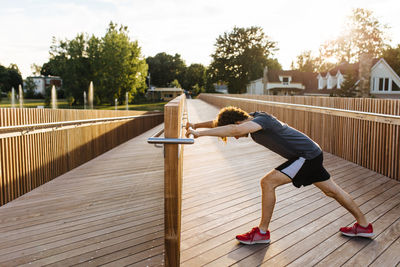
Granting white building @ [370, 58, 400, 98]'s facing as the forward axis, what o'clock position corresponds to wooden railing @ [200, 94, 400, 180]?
The wooden railing is roughly at 12 o'clock from the white building.

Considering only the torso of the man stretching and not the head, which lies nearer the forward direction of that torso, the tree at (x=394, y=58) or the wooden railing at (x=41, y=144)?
the wooden railing

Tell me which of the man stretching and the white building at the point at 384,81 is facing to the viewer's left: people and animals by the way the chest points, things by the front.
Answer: the man stretching

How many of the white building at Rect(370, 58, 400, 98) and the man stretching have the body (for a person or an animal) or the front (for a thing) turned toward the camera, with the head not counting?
1

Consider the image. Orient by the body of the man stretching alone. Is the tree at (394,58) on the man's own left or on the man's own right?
on the man's own right

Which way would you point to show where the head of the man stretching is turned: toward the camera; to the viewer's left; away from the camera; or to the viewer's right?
to the viewer's left

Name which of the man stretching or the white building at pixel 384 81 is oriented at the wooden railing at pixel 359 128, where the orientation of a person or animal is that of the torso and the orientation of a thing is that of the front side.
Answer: the white building

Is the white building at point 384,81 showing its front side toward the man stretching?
yes

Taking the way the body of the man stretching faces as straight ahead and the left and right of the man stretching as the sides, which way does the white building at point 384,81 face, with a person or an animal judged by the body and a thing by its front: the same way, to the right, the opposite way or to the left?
to the left

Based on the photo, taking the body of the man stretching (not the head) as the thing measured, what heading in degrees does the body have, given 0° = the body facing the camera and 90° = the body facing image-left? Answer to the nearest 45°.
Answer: approximately 90°

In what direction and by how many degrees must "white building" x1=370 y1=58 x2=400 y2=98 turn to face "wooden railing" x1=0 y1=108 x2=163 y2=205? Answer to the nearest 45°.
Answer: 0° — it already faces it

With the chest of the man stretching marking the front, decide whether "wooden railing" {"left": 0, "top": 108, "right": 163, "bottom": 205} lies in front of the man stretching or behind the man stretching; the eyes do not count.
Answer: in front
